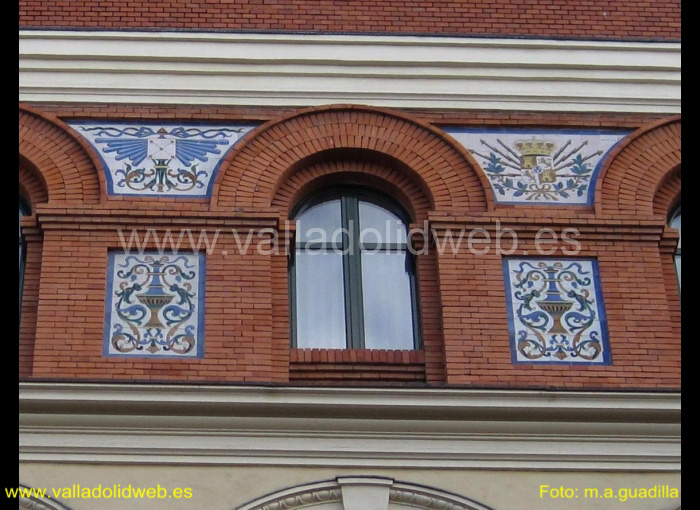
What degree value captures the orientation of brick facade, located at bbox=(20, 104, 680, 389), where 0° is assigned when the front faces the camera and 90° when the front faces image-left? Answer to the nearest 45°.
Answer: approximately 0°
